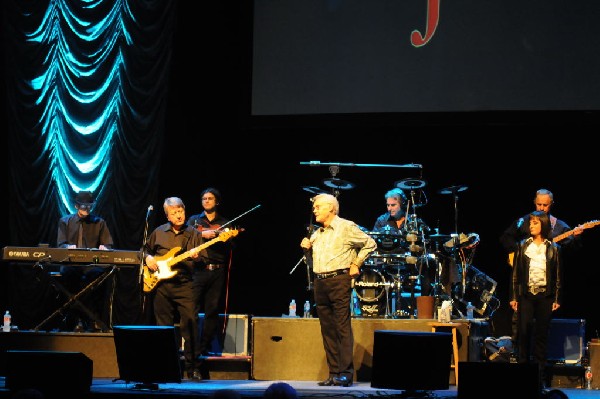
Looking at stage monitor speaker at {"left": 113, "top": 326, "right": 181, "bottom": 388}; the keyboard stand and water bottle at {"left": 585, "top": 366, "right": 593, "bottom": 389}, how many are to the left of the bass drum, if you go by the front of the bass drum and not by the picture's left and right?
1

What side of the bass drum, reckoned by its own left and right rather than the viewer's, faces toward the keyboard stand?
right

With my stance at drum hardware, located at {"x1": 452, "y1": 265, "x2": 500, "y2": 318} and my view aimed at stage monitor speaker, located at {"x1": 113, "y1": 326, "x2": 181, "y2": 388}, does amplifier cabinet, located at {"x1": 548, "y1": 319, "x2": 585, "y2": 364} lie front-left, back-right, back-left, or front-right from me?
back-left

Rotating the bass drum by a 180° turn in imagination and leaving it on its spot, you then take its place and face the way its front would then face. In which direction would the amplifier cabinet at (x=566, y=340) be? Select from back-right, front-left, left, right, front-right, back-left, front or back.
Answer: right

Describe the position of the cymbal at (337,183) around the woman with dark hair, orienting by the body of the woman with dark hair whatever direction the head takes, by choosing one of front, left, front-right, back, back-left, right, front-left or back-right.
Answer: right

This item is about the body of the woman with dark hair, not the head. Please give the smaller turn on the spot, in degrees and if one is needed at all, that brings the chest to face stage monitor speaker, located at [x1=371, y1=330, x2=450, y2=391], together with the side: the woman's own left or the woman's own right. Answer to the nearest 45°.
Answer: approximately 45° to the woman's own right

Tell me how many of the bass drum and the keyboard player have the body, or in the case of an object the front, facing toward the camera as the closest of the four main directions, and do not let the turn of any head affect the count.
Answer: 2

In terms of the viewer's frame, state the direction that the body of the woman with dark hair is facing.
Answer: toward the camera

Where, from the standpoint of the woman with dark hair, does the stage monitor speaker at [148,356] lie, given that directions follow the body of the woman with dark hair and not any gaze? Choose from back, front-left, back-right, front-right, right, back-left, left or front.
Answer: front-right

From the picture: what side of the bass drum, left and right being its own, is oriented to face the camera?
front

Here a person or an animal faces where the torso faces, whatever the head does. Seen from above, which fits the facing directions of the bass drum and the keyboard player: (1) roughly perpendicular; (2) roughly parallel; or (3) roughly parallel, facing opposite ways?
roughly parallel

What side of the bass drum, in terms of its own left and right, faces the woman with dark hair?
left

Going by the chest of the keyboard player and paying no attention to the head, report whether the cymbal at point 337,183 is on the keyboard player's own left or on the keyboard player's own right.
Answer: on the keyboard player's own left

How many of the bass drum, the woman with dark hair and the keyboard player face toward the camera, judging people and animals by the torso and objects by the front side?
3
